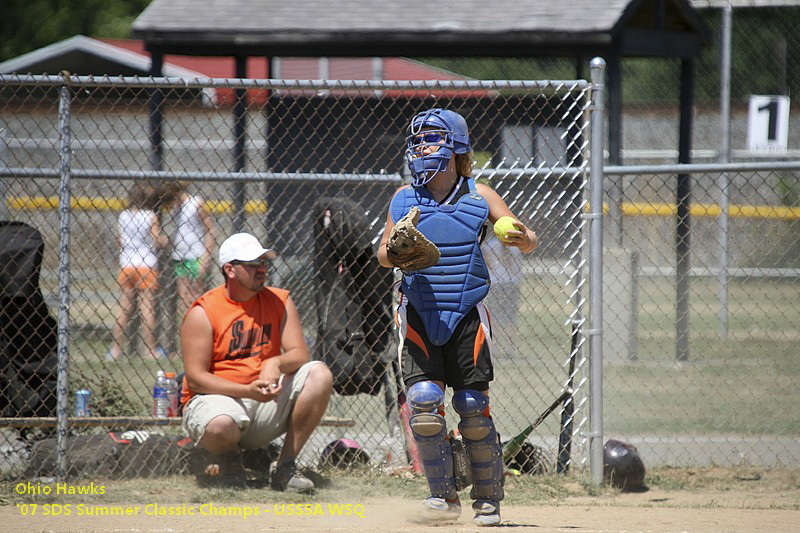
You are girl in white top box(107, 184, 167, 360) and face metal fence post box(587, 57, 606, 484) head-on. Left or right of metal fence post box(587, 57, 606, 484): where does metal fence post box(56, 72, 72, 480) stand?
right

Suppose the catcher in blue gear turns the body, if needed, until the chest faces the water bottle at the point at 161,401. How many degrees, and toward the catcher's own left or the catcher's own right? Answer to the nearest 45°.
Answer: approximately 135° to the catcher's own right

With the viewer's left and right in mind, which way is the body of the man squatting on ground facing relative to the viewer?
facing the viewer and to the right of the viewer

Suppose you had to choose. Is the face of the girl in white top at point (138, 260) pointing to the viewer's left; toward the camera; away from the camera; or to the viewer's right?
away from the camera

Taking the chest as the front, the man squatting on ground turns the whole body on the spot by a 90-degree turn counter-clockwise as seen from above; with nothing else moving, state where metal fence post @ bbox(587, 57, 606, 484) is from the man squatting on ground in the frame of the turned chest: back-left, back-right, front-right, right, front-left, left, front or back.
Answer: front-right
